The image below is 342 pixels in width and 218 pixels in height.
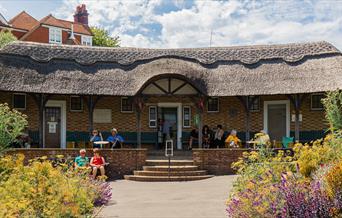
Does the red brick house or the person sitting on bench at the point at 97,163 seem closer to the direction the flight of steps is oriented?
the person sitting on bench

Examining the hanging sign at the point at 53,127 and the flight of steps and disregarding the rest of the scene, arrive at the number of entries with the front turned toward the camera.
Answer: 2

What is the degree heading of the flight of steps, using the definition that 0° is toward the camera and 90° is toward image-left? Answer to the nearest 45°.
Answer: approximately 0°

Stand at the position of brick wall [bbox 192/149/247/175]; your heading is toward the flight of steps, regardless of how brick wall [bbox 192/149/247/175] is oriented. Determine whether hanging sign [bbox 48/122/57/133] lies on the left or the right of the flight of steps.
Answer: right

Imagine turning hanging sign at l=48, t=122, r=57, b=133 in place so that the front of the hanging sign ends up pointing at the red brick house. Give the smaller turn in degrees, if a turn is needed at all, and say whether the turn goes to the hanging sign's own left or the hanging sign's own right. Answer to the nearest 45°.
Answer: approximately 180°

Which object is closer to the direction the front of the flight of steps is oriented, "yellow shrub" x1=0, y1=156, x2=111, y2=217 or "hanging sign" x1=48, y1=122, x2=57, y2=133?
the yellow shrub

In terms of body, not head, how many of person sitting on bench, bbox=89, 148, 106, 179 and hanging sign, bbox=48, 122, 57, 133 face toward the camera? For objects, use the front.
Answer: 2

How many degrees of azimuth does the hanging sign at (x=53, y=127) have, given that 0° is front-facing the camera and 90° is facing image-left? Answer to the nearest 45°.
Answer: approximately 0°
